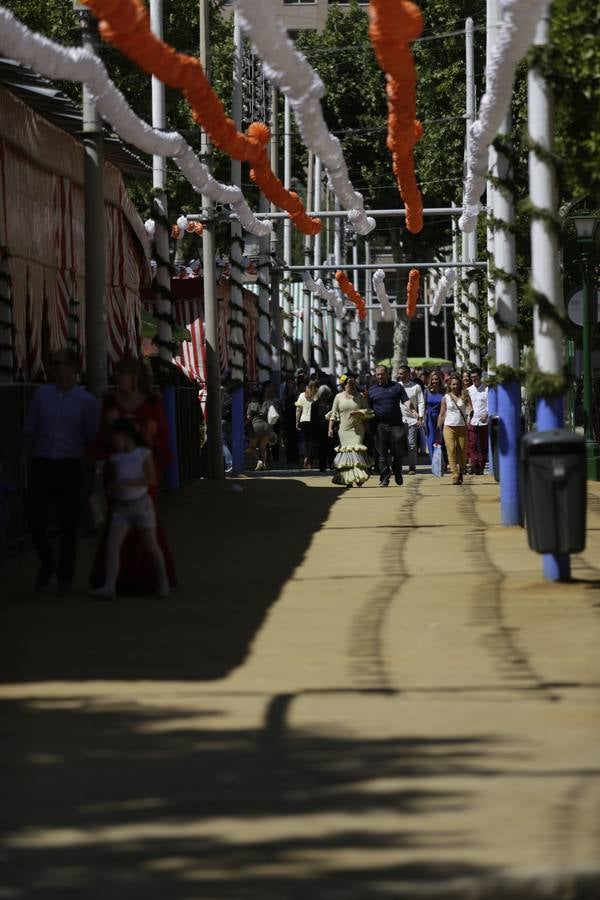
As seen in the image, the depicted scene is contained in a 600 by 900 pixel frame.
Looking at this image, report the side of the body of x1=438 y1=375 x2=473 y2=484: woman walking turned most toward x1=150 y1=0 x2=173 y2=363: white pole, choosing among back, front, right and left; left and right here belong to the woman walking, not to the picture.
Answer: right

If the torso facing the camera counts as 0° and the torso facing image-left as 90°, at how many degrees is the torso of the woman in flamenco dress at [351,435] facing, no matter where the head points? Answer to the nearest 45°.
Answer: approximately 0°

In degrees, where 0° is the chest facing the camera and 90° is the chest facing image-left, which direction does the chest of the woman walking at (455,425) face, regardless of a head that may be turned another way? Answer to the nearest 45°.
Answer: approximately 0°

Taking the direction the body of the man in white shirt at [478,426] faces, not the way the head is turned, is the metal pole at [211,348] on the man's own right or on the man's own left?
on the man's own right

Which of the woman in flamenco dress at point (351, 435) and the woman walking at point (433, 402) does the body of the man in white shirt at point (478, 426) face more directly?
the woman in flamenco dress
